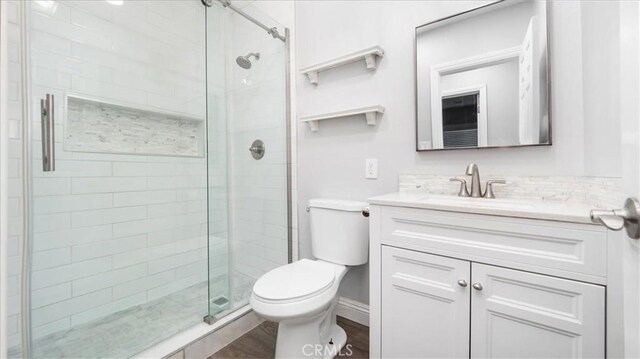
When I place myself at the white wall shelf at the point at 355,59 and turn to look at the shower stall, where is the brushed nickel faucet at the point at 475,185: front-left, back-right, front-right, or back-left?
back-left

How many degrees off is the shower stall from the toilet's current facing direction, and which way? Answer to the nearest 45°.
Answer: approximately 45° to its right

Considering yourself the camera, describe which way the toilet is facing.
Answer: facing the viewer and to the left of the viewer

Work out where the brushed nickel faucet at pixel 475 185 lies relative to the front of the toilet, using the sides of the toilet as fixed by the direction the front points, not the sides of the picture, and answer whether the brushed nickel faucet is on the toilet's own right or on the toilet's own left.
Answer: on the toilet's own left

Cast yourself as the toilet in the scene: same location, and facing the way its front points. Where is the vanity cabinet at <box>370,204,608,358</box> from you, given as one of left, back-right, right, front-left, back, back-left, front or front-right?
left

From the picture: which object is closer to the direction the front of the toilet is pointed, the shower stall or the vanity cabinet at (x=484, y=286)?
the shower stall
